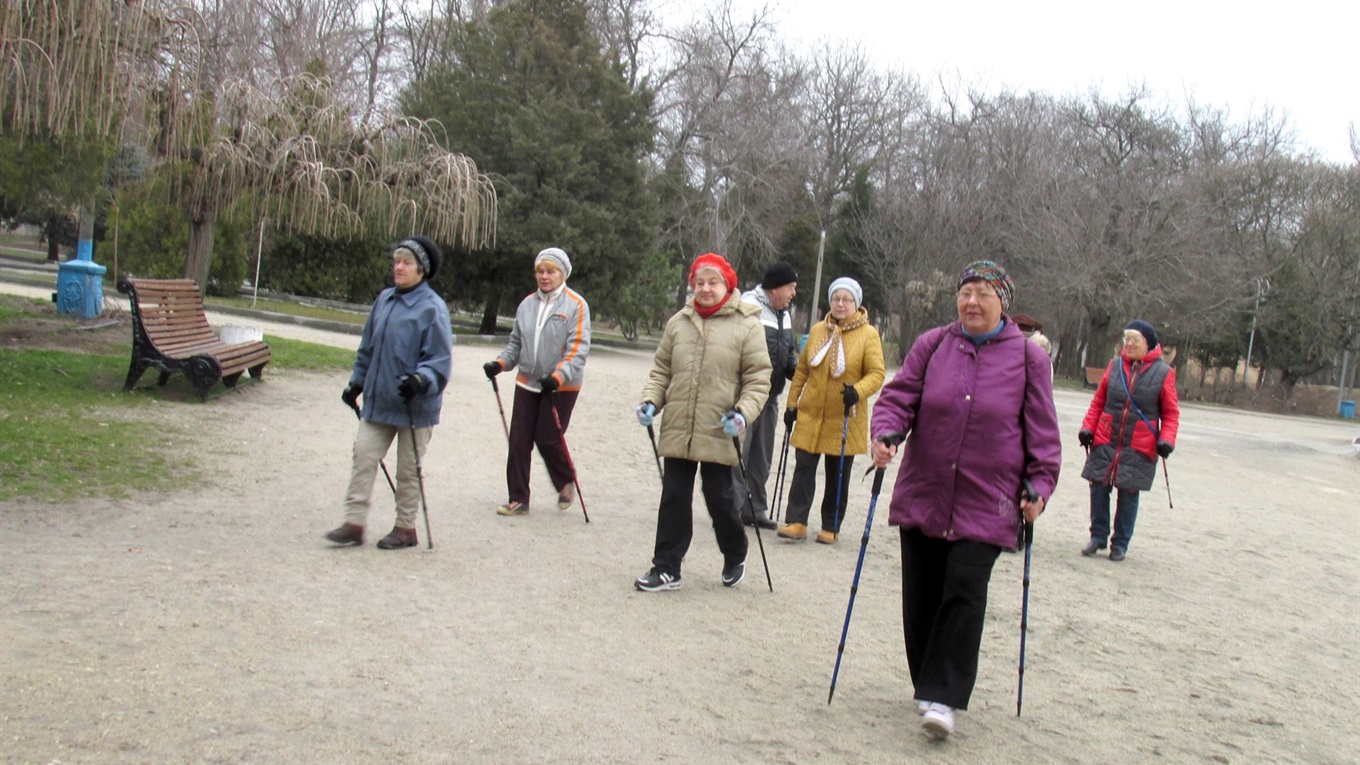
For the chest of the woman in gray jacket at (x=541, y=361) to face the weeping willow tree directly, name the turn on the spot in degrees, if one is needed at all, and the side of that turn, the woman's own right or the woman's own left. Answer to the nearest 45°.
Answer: approximately 90° to the woman's own right

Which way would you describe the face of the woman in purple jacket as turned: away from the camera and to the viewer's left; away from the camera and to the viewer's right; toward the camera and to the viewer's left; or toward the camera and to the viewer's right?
toward the camera and to the viewer's left

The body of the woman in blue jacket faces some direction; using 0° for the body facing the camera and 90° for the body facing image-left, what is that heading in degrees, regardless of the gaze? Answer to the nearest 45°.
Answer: approximately 45°

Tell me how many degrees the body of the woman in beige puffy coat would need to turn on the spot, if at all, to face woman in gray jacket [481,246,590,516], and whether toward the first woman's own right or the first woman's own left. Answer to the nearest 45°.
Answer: approximately 90° to the first woman's own right

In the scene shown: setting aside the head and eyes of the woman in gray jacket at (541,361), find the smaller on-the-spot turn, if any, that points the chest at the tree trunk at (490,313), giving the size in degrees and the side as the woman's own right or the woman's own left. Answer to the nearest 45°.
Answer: approximately 135° to the woman's own right

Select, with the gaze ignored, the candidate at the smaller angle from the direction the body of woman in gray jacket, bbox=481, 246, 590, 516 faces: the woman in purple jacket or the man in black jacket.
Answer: the woman in purple jacket

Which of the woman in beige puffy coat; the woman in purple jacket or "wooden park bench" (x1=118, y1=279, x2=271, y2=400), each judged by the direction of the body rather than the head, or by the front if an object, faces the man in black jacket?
the wooden park bench

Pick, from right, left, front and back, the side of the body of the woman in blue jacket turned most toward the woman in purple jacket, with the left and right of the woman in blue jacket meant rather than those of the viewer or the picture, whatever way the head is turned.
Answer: left

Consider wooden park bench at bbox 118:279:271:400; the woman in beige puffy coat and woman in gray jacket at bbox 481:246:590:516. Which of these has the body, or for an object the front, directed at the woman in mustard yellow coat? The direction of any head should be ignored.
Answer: the wooden park bench
